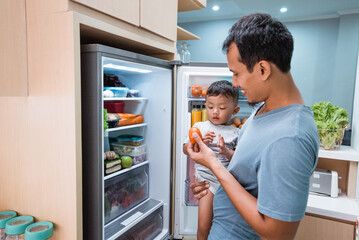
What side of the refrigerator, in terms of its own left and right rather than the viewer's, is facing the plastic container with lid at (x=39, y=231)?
right

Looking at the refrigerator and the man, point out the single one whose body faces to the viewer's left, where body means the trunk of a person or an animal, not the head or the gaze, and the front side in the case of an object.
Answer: the man

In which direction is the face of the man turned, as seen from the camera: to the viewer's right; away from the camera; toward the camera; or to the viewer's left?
to the viewer's left

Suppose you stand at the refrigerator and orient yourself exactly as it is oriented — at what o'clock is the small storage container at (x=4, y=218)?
The small storage container is roughly at 3 o'clock from the refrigerator.

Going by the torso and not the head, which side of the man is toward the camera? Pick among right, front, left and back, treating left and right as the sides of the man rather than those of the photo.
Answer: left

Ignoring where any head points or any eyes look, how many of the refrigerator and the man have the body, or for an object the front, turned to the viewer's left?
1

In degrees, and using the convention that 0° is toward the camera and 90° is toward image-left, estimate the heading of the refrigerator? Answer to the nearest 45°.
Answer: approximately 315°

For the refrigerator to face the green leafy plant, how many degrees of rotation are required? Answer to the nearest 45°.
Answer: approximately 45° to its left

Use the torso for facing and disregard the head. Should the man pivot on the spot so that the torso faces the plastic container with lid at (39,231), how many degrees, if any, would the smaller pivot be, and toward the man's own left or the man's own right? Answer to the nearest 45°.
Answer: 0° — they already face it

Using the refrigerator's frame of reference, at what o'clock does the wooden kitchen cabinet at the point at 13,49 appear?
The wooden kitchen cabinet is roughly at 3 o'clock from the refrigerator.
